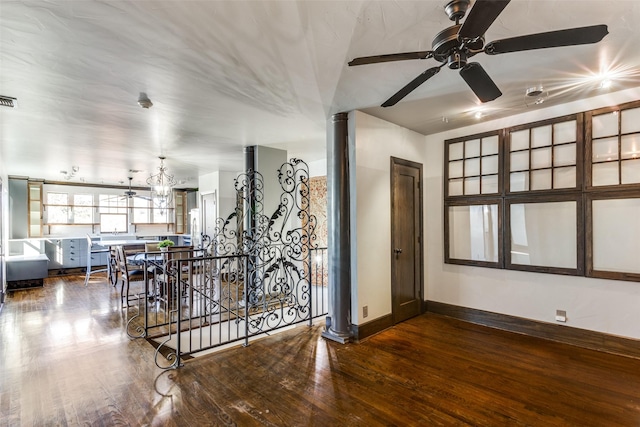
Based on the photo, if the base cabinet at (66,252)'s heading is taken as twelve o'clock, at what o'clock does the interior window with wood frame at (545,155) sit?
The interior window with wood frame is roughly at 11 o'clock from the base cabinet.

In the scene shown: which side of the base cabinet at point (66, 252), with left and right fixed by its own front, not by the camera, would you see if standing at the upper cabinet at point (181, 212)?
left

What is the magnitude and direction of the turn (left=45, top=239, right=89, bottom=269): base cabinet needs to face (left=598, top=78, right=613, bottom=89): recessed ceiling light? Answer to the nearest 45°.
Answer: approximately 45° to its left

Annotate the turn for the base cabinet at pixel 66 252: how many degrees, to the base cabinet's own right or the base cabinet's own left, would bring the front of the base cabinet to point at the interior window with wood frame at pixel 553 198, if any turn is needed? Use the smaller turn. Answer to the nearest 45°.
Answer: approximately 45° to the base cabinet's own left

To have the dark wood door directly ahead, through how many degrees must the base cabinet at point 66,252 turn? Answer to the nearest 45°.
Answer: approximately 45° to its left

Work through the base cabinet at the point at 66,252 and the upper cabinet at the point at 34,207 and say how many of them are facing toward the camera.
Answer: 2

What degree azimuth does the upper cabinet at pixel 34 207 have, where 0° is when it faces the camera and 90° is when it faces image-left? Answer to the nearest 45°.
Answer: approximately 0°

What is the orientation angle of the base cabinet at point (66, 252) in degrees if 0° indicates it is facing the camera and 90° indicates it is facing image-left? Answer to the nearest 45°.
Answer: approximately 0°
